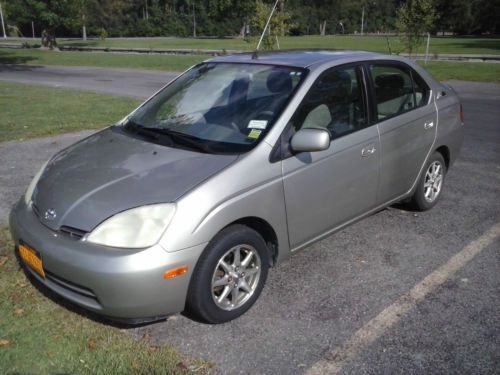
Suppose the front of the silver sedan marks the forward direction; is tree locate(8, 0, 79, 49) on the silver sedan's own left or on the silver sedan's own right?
on the silver sedan's own right

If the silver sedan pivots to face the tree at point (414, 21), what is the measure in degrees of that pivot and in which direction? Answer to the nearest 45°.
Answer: approximately 135° to its right

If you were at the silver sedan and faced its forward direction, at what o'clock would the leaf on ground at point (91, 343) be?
The leaf on ground is roughly at 12 o'clock from the silver sedan.

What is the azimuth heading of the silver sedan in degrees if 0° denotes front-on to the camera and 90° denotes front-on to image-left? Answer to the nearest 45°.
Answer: approximately 45°

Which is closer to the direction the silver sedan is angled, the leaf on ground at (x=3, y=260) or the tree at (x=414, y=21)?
the leaf on ground

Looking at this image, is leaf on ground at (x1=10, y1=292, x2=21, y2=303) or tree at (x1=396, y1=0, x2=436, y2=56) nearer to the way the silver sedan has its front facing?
the leaf on ground

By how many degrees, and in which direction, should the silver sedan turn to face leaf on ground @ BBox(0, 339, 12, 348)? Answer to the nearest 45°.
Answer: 0° — it already faces it

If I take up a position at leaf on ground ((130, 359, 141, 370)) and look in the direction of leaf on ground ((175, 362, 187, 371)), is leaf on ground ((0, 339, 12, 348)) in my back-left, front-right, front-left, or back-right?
back-left

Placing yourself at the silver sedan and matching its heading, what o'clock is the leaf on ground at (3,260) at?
The leaf on ground is roughly at 2 o'clock from the silver sedan.
